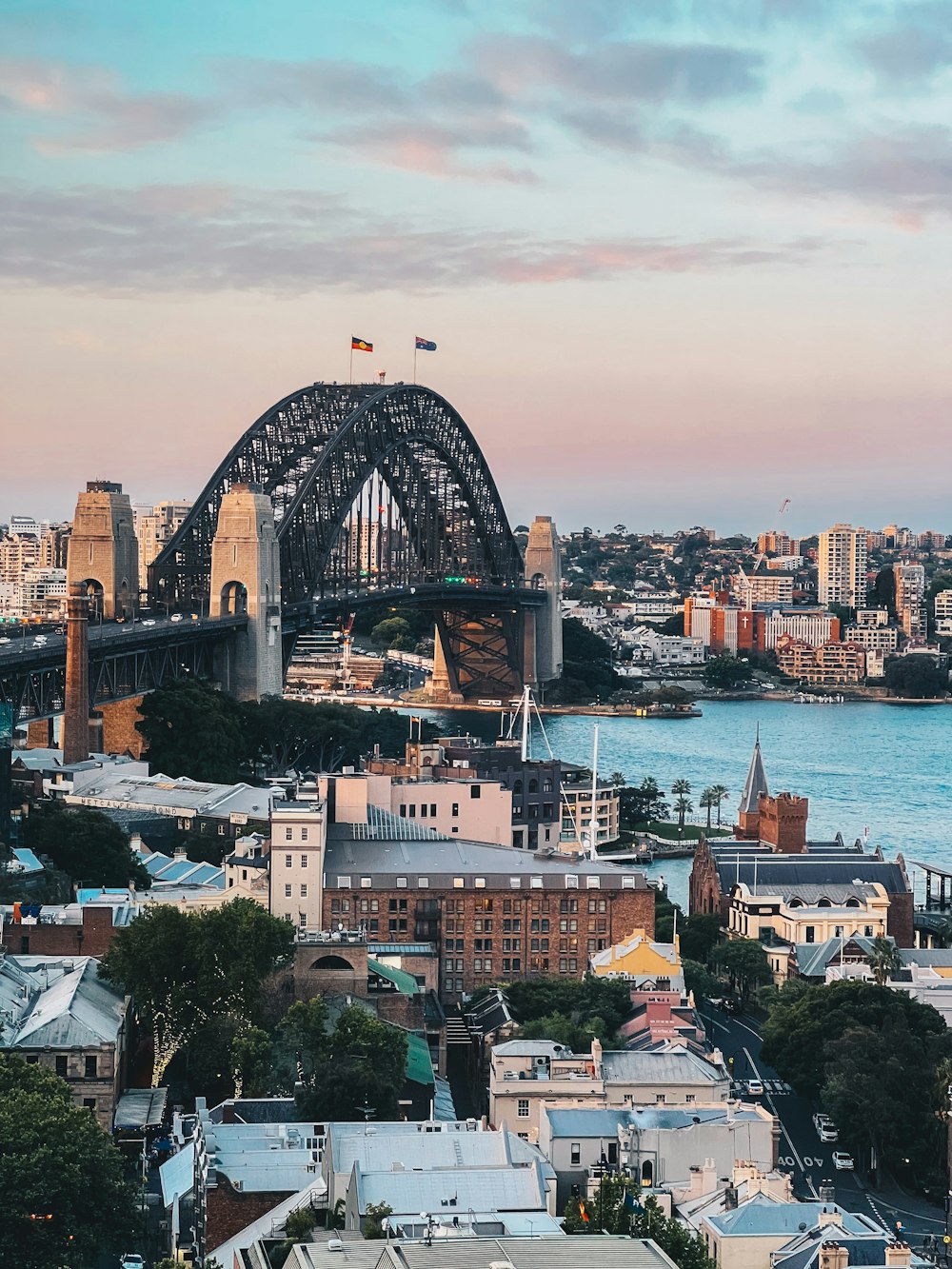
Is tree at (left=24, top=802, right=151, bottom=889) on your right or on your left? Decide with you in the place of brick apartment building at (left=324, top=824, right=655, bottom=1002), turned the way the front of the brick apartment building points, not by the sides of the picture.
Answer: on your right

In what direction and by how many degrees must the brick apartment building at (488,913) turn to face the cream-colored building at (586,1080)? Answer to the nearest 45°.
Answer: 0° — it already faces it

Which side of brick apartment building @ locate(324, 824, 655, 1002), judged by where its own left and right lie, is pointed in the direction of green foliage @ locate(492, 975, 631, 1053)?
front

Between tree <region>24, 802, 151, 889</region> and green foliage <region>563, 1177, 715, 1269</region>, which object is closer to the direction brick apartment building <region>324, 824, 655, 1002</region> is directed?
the green foliage

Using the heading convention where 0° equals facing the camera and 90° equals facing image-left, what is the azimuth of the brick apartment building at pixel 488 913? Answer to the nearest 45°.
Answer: approximately 0°

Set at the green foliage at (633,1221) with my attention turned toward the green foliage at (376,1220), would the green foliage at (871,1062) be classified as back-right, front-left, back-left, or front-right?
back-right

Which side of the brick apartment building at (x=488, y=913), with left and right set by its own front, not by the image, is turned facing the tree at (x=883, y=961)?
left

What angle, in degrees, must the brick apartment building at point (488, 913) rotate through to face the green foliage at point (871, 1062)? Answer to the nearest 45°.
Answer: approximately 45° to its left

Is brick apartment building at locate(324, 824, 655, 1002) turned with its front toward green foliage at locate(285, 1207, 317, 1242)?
yes

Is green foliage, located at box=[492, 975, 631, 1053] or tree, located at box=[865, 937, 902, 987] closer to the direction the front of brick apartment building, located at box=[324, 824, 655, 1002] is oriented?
the green foliage

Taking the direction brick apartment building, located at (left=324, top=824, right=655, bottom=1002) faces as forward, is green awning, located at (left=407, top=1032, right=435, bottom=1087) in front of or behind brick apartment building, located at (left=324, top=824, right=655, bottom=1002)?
in front
